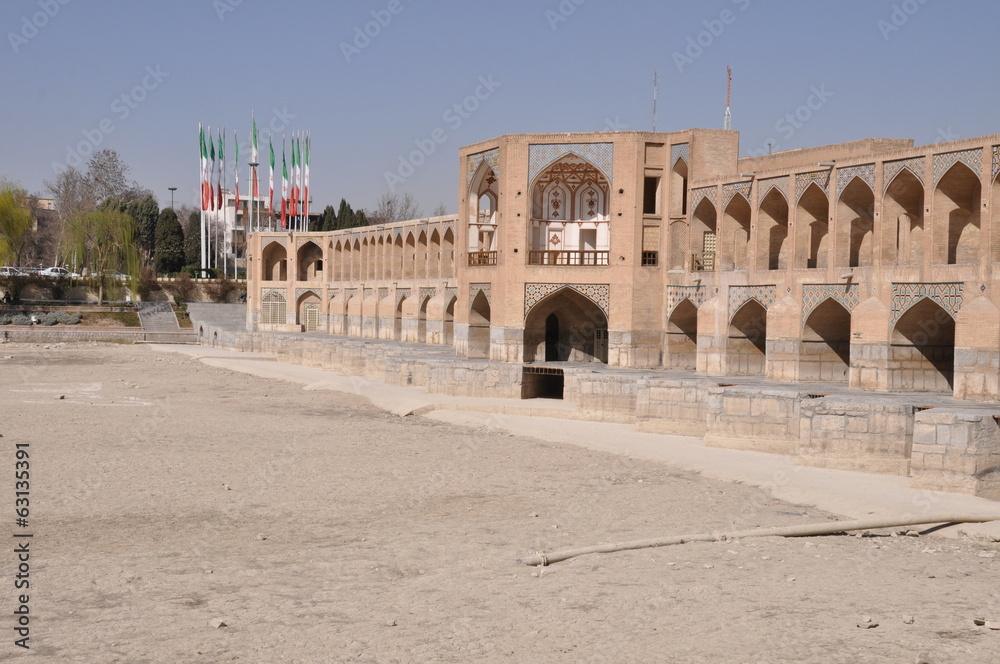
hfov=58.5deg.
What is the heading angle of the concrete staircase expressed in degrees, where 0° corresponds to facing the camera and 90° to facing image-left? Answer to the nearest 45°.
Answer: approximately 0°

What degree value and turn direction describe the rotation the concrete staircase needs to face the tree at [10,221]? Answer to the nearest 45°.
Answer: approximately 90° to its right

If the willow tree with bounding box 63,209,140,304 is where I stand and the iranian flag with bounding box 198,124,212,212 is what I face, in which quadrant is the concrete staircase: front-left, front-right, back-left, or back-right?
back-right

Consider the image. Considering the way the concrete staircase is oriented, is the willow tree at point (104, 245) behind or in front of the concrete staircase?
behind

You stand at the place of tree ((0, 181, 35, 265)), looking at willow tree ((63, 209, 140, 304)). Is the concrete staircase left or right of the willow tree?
right
